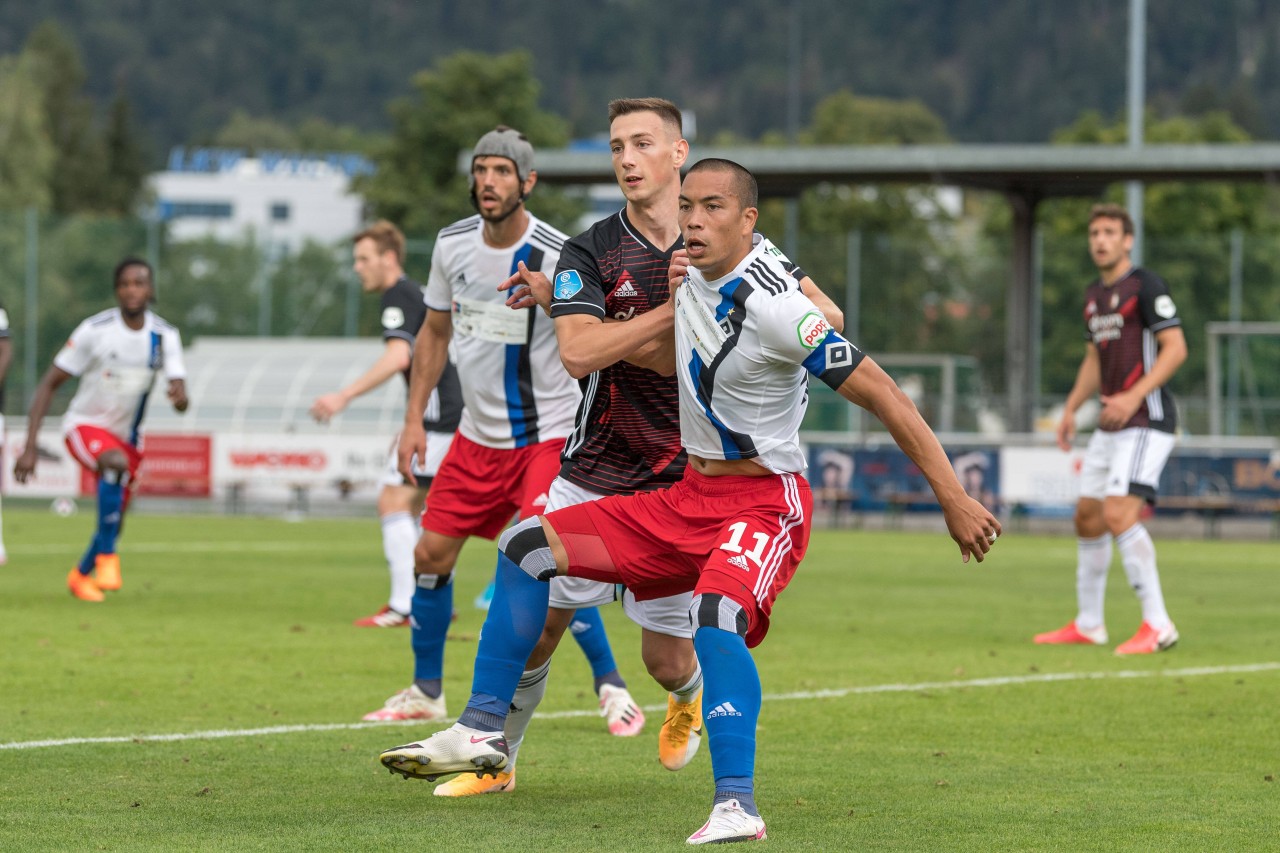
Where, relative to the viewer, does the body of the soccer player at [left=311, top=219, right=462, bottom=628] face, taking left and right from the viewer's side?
facing to the left of the viewer

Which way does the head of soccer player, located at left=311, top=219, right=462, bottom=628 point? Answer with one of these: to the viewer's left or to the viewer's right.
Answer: to the viewer's left

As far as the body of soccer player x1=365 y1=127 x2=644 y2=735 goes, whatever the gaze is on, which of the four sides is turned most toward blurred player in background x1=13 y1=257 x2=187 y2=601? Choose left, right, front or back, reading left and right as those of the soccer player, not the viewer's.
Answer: right

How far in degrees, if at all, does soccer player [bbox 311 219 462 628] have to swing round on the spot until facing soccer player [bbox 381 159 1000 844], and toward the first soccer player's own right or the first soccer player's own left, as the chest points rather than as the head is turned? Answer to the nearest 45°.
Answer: approximately 90° to the first soccer player's own left
